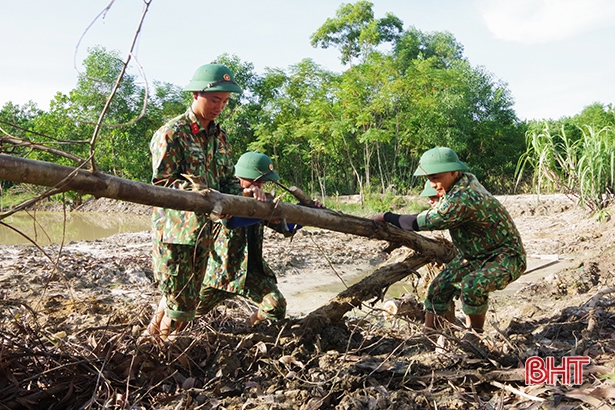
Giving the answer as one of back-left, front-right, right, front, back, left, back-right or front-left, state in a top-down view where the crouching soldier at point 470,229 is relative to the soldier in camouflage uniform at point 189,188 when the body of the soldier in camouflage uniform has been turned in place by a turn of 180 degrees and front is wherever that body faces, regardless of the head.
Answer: back-right

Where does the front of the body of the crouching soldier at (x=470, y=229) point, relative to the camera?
to the viewer's left

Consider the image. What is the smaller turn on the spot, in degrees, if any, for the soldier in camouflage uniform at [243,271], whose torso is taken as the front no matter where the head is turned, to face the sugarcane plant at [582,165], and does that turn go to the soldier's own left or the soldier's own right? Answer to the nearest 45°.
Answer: approximately 90° to the soldier's own left

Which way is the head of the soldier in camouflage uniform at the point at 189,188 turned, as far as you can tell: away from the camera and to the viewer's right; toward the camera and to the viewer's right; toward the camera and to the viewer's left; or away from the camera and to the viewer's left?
toward the camera and to the viewer's right

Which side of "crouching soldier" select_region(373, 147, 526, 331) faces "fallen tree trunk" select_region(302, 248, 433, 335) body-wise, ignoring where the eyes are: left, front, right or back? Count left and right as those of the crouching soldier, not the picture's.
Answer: front

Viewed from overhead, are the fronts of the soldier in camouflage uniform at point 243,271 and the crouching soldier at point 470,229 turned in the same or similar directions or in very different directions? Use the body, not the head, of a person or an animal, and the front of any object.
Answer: very different directions

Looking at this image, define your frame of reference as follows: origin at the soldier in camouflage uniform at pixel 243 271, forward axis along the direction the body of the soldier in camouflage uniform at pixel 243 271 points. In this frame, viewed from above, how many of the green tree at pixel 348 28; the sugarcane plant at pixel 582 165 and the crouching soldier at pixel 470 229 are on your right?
0

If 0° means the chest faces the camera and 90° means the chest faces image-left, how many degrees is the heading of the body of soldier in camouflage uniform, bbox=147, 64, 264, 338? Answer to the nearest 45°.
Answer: approximately 315°

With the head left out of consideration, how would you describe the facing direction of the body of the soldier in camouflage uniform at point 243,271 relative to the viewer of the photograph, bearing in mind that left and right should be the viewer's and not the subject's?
facing the viewer and to the right of the viewer

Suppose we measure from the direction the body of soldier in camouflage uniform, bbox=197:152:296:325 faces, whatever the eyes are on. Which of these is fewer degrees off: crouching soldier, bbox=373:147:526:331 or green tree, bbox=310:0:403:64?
the crouching soldier

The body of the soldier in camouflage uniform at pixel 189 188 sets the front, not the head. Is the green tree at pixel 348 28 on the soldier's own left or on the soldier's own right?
on the soldier's own left

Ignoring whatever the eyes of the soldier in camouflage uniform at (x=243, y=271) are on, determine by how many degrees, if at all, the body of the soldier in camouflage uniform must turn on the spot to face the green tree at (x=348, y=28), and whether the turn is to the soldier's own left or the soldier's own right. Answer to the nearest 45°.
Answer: approximately 135° to the soldier's own left

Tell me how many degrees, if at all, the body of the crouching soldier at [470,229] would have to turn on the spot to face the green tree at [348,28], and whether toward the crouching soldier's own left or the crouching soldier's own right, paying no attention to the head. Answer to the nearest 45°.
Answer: approximately 90° to the crouching soldier's own right

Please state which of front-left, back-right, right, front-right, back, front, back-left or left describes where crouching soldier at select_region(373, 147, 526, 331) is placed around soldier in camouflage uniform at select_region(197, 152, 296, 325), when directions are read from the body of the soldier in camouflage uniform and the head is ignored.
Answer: front-left

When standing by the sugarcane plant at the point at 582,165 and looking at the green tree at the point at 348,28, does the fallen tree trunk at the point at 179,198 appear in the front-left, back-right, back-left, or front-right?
back-left

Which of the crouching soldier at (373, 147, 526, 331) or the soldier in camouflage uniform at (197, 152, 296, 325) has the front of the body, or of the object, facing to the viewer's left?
the crouching soldier

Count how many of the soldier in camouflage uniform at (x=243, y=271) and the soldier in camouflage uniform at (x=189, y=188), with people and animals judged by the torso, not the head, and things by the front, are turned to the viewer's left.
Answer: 0
